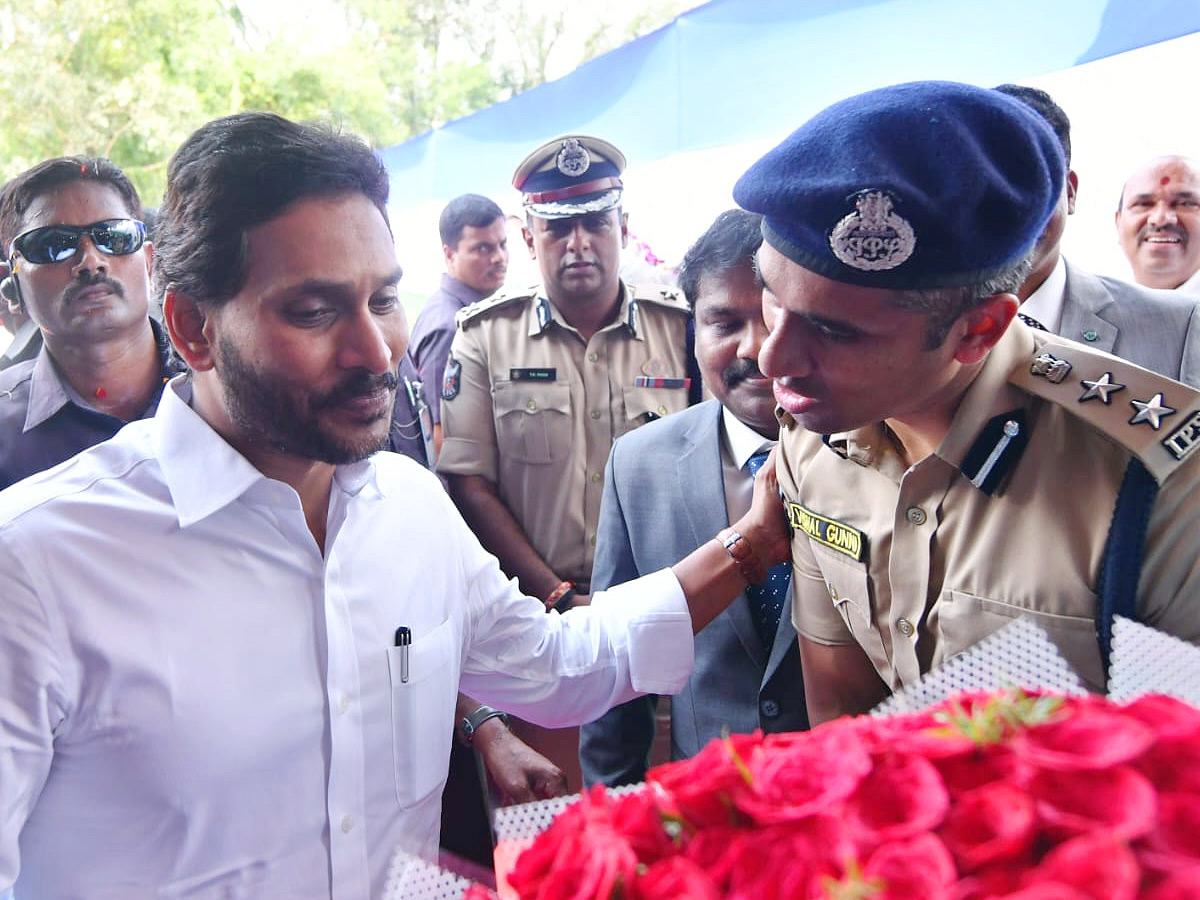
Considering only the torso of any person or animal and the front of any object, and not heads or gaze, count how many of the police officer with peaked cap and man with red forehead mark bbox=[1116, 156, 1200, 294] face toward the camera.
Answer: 2

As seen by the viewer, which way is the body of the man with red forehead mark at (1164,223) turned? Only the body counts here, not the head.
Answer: toward the camera

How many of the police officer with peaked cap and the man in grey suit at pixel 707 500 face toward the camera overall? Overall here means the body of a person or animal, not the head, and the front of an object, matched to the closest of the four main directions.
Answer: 2

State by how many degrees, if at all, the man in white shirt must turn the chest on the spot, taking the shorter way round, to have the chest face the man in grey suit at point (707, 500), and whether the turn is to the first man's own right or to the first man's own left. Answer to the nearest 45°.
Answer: approximately 90° to the first man's own left

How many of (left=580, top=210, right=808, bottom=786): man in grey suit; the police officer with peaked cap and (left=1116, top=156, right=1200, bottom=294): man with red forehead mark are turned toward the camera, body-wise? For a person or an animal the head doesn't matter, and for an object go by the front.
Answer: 3

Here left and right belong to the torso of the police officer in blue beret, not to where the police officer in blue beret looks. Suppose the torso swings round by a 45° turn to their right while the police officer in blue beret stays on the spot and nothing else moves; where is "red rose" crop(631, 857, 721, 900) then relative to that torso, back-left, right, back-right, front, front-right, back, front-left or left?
left

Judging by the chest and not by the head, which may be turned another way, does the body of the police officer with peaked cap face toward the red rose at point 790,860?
yes

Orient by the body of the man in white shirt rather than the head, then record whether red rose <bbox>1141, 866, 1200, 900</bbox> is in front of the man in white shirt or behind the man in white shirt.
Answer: in front

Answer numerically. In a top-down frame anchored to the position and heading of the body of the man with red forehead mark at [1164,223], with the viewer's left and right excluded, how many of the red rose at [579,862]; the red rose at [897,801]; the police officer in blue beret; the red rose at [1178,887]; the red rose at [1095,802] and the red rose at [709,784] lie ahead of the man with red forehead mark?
6

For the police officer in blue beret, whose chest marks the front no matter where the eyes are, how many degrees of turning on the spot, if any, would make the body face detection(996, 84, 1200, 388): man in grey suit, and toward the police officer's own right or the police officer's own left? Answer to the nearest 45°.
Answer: approximately 135° to the police officer's own right

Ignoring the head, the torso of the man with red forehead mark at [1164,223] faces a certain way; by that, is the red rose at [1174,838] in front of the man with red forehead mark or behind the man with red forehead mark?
in front

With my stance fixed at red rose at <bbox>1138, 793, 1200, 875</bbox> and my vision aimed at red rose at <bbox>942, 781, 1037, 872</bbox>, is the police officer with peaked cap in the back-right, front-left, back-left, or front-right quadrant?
front-right

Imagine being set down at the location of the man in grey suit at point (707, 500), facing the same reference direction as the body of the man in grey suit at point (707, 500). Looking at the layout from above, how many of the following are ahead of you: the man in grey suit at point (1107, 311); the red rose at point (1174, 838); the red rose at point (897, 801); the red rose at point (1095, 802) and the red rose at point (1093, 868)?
4

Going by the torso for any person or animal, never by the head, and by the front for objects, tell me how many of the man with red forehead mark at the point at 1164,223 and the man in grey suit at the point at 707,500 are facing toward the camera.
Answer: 2

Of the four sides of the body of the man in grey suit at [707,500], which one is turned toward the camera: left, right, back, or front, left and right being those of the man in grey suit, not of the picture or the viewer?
front

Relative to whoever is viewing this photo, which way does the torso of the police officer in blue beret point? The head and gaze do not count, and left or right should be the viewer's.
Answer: facing the viewer and to the left of the viewer

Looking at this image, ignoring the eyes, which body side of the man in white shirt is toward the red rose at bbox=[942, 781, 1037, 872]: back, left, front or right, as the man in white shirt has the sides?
front

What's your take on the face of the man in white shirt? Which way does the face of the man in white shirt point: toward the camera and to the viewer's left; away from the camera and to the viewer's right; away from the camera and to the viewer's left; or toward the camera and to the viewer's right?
toward the camera and to the viewer's right

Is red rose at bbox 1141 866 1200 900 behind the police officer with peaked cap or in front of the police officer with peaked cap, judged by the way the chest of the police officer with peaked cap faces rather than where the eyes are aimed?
in front
